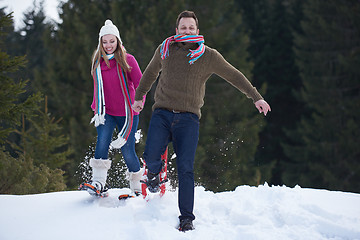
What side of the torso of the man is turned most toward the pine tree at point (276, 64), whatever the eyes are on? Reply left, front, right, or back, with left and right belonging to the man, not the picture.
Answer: back

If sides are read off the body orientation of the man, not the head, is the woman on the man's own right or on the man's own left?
on the man's own right

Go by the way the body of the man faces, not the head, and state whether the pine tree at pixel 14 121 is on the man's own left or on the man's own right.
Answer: on the man's own right

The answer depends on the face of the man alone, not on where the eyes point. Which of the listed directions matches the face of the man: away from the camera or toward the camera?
toward the camera

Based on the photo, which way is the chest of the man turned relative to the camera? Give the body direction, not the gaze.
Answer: toward the camera

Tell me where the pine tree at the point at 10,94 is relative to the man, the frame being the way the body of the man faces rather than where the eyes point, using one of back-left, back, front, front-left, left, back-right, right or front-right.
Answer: back-right

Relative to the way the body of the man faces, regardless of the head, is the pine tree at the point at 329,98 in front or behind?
behind
